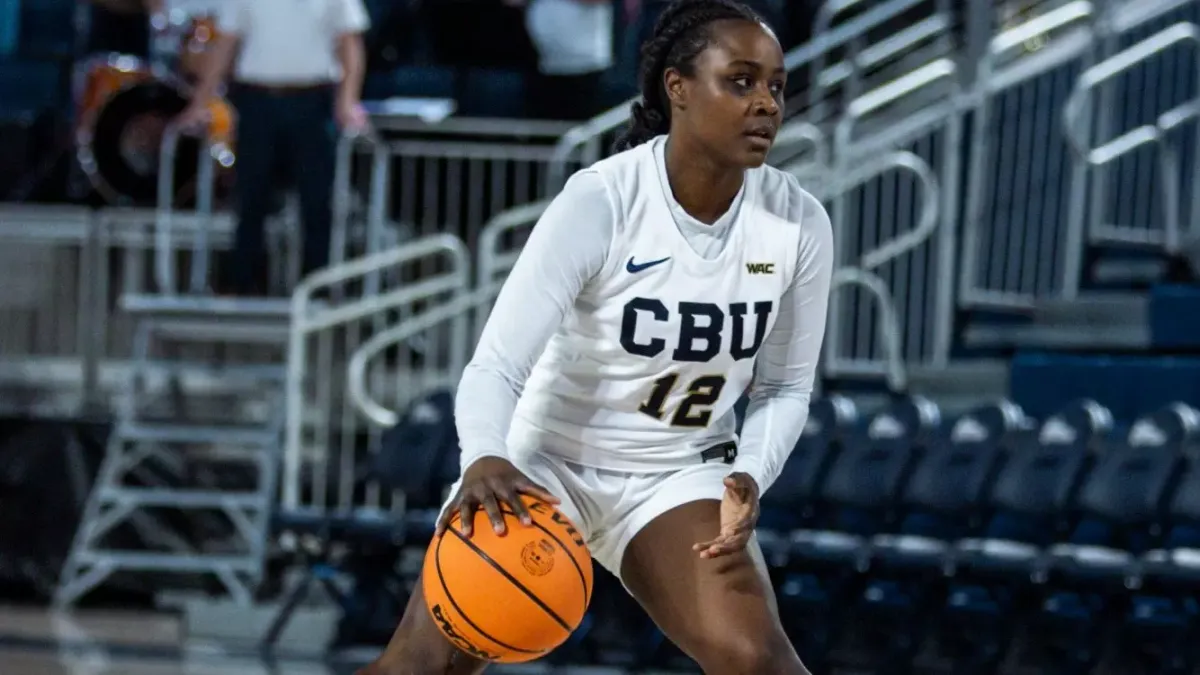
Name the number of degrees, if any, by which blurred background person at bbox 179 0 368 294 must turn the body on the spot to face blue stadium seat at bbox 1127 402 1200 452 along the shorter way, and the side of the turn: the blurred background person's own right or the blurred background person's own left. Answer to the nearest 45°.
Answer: approximately 45° to the blurred background person's own left

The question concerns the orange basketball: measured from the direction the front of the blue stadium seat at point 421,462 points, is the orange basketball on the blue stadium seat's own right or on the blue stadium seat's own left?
on the blue stadium seat's own left

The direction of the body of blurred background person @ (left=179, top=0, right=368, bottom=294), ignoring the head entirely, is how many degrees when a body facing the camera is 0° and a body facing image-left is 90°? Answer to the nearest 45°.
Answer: approximately 0°

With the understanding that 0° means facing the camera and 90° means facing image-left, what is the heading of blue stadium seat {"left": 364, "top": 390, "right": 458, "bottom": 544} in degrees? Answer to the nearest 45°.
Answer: approximately 45°

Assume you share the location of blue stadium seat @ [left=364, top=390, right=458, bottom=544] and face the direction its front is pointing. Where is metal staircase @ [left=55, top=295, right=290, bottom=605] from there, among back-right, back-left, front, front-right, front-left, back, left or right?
right

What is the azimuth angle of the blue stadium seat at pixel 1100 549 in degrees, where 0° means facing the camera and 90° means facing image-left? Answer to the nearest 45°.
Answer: approximately 45°
